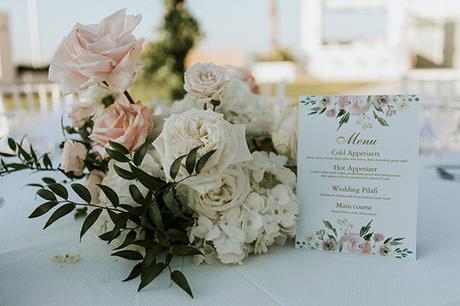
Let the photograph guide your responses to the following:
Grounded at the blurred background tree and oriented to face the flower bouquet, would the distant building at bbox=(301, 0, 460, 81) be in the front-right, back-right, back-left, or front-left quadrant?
back-left

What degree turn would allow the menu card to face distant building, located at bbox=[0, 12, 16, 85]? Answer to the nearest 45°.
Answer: approximately 135° to its right

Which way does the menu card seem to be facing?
toward the camera

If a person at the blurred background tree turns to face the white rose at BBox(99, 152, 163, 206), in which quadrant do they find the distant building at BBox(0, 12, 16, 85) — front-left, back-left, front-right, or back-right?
back-right

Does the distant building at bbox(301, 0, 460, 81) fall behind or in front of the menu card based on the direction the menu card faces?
behind

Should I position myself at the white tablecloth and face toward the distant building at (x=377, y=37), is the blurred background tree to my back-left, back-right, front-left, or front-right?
front-left
